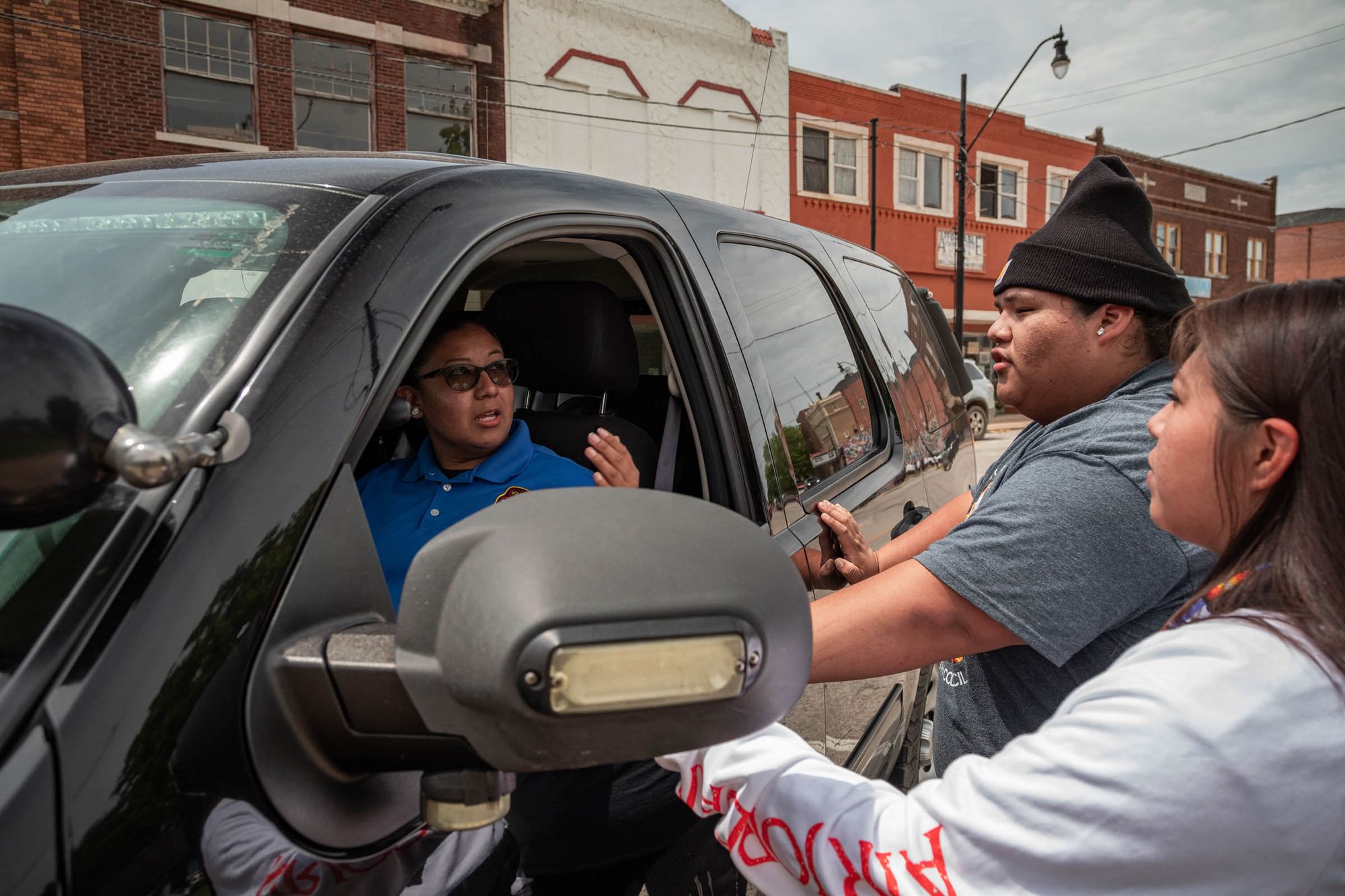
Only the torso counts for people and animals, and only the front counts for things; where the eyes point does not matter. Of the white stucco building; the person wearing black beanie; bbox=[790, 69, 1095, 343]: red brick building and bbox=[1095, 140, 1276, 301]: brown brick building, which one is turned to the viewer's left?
the person wearing black beanie

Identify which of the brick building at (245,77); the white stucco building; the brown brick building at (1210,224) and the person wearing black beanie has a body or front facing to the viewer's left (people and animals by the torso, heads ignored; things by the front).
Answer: the person wearing black beanie

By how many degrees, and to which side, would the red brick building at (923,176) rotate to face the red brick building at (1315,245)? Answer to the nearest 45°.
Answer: approximately 90° to its left

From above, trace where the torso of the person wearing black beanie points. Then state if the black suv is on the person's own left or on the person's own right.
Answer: on the person's own left

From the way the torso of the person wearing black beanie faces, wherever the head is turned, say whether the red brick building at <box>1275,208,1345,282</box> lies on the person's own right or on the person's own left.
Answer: on the person's own right

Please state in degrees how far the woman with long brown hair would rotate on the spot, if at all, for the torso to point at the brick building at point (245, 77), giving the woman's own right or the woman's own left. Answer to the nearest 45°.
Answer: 0° — they already face it

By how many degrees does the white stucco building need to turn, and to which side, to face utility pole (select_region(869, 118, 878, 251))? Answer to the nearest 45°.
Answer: approximately 90° to its left

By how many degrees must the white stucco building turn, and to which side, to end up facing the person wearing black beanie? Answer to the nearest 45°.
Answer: approximately 45° to its right

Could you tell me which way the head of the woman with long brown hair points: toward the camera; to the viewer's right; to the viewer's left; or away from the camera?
to the viewer's left

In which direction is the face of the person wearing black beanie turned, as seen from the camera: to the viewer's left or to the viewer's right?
to the viewer's left

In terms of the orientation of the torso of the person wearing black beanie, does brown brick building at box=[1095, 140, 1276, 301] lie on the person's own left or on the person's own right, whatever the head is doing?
on the person's own right

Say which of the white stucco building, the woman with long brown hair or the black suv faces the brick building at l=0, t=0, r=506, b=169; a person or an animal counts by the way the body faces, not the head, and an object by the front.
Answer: the woman with long brown hair

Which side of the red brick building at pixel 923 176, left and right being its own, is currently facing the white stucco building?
right

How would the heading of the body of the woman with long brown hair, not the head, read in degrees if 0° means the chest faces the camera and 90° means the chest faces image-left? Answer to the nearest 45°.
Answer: approximately 135°

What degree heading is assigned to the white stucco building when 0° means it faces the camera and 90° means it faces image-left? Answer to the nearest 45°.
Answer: approximately 315°

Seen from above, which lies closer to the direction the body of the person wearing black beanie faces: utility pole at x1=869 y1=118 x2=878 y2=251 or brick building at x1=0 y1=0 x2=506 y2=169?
the brick building
